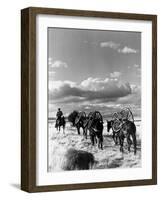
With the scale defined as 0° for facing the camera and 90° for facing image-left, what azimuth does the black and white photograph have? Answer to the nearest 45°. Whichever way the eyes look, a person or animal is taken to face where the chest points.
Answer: approximately 315°
